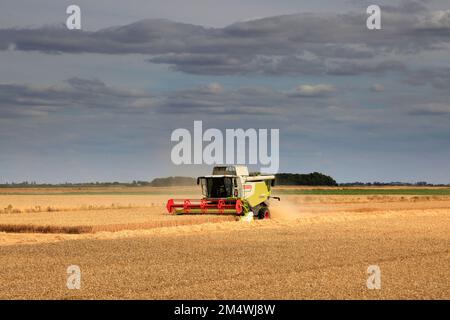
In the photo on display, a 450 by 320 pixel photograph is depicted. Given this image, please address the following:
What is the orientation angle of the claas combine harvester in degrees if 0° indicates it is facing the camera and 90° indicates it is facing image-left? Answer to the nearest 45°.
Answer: approximately 45°
